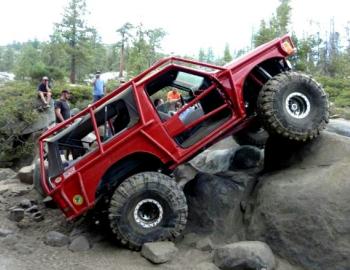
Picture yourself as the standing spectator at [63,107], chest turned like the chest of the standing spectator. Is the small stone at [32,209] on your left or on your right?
on your right

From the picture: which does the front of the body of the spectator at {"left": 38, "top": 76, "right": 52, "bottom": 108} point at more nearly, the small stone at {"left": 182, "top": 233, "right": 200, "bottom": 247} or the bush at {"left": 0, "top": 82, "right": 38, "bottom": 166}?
the small stone

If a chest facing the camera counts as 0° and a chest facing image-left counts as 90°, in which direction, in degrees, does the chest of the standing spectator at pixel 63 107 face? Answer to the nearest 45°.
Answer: approximately 315°

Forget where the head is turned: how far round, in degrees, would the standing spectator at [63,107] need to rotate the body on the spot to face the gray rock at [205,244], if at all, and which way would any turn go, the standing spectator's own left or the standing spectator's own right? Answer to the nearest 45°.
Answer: approximately 45° to the standing spectator's own right

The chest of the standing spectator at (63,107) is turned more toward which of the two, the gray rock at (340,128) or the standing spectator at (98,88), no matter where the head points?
the gray rock
